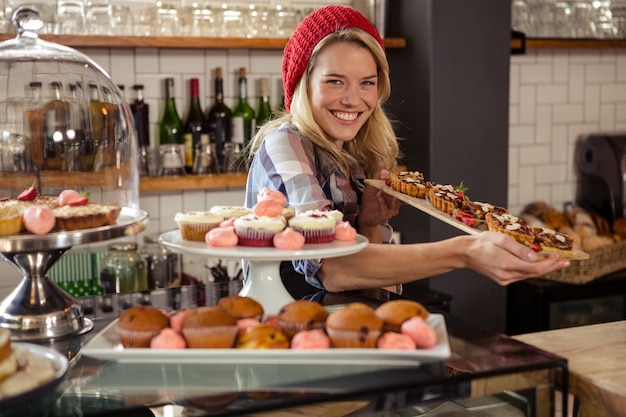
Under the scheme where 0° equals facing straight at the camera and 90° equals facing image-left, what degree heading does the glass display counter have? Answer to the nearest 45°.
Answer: approximately 0°

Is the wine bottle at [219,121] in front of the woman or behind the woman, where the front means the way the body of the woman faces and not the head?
behind

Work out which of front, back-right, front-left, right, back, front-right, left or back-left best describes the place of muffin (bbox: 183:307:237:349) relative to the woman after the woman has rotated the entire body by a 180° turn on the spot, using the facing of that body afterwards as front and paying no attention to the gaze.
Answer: back-left

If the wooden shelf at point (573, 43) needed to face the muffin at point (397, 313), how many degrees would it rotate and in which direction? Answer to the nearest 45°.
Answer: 0° — it already faces it

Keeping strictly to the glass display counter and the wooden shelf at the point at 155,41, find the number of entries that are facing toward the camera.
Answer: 2

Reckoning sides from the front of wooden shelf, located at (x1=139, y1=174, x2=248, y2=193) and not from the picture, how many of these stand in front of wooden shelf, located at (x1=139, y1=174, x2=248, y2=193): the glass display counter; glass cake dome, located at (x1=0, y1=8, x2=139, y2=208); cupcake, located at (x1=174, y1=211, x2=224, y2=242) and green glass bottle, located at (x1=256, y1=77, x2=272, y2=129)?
3

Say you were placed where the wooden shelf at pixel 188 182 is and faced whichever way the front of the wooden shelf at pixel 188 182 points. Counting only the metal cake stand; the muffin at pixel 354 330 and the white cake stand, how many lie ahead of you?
3

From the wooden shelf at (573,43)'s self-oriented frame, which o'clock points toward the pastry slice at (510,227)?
The pastry slice is roughly at 12 o'clock from the wooden shelf.

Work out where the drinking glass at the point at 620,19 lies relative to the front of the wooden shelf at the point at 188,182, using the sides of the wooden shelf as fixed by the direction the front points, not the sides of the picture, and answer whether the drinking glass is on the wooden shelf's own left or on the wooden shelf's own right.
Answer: on the wooden shelf's own left

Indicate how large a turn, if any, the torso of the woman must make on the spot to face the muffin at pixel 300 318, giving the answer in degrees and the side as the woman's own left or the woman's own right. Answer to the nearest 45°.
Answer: approximately 45° to the woman's own right
